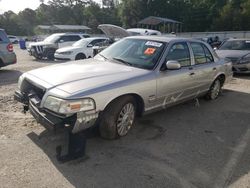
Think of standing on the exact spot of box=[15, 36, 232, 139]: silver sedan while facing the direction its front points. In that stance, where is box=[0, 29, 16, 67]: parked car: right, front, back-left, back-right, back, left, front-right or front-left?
right

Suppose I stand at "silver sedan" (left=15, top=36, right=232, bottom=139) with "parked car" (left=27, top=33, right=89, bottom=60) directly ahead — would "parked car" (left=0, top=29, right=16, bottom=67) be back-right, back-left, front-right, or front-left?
front-left

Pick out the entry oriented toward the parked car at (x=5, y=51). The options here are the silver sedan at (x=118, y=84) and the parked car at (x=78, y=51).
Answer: the parked car at (x=78, y=51)

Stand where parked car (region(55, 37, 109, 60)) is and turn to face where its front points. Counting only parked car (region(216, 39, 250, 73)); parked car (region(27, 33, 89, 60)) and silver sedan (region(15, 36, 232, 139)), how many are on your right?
1

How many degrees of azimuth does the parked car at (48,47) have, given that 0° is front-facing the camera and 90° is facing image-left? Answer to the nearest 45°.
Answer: approximately 45°

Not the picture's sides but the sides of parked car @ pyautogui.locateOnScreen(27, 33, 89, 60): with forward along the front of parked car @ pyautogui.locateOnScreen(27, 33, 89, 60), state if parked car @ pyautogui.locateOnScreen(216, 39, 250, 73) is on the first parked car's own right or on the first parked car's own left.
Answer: on the first parked car's own left

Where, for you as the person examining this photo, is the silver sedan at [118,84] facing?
facing the viewer and to the left of the viewer
